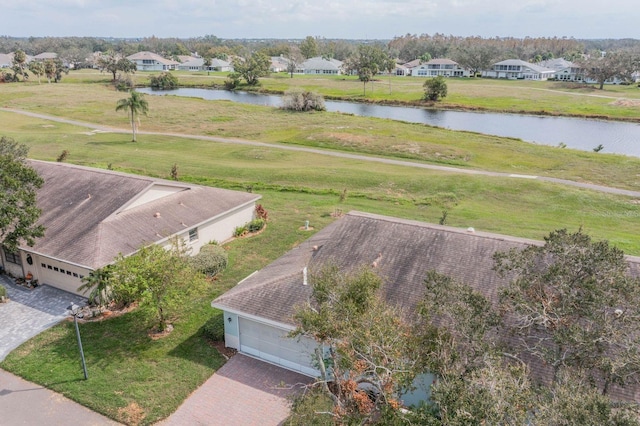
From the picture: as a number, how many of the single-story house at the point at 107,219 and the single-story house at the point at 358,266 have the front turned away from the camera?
0

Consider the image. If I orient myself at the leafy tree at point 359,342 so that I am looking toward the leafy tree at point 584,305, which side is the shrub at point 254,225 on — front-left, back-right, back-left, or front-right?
back-left

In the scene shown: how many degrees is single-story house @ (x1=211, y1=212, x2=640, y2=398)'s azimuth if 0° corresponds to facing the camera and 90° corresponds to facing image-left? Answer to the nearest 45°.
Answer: approximately 45°

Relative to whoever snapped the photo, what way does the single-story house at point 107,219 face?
facing the viewer and to the left of the viewer

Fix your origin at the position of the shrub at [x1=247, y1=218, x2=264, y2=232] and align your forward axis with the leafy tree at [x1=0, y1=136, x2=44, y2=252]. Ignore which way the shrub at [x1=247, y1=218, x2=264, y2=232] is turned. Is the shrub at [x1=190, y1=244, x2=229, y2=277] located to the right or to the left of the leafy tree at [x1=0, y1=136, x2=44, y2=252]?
left

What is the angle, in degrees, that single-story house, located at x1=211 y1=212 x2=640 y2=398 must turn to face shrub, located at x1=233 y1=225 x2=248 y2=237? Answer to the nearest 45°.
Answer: approximately 90° to its right

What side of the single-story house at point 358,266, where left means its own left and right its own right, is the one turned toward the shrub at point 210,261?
right

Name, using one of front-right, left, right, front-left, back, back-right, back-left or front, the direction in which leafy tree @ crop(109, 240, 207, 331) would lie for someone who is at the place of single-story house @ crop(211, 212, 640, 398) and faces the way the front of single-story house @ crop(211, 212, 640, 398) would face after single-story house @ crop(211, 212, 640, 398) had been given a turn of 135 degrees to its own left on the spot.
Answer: back

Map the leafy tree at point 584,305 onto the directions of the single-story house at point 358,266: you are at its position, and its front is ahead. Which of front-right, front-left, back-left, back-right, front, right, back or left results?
left

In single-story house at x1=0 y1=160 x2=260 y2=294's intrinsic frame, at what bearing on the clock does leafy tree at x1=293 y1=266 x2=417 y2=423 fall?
The leafy tree is roughly at 10 o'clock from the single-story house.

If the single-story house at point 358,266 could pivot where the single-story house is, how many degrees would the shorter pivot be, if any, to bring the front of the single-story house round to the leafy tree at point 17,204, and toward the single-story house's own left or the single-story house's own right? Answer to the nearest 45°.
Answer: approximately 45° to the single-story house's own right

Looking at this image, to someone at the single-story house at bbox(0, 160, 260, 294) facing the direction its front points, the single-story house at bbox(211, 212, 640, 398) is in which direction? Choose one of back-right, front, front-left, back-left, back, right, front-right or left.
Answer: left
